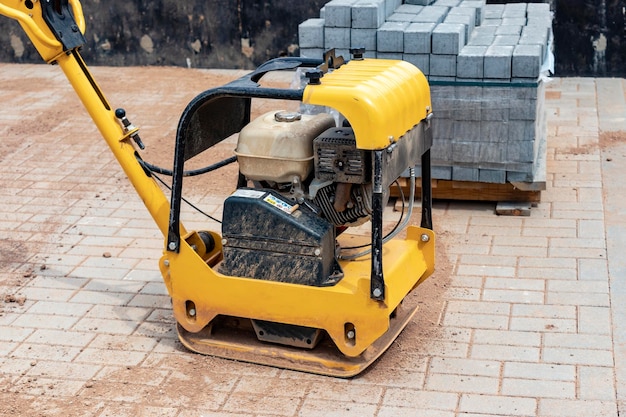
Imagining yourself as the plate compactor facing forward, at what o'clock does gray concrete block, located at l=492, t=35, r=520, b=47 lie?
The gray concrete block is roughly at 9 o'clock from the plate compactor.

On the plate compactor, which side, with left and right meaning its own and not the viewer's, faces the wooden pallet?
left

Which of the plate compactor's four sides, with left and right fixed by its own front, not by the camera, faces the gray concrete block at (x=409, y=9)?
left

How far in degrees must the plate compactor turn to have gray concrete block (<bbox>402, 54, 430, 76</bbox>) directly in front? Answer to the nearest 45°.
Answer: approximately 90° to its left

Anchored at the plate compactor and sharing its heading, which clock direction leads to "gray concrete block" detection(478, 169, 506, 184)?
The gray concrete block is roughly at 9 o'clock from the plate compactor.

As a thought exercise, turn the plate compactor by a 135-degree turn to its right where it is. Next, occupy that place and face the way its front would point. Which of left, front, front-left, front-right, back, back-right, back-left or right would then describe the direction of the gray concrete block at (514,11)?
back-right

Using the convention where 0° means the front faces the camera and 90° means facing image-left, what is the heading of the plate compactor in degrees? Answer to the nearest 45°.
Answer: approximately 315°

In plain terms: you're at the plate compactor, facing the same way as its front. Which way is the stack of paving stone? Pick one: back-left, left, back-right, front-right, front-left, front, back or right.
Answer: left

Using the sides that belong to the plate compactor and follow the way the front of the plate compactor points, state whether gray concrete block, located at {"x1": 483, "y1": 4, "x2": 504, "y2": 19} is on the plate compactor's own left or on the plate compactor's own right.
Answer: on the plate compactor's own left

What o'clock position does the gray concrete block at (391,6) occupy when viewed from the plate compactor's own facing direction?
The gray concrete block is roughly at 8 o'clock from the plate compactor.

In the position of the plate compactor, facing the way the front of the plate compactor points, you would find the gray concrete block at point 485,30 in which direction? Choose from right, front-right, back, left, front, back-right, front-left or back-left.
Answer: left

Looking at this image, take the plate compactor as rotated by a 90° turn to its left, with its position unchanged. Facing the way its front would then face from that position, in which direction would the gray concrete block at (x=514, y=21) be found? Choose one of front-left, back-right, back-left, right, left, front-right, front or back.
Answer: front

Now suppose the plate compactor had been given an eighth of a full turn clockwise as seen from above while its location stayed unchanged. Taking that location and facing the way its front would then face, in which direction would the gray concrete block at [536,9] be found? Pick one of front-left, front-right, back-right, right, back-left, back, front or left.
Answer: back-left

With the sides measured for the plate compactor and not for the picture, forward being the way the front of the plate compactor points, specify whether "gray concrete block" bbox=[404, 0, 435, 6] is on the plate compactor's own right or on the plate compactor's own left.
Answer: on the plate compactor's own left

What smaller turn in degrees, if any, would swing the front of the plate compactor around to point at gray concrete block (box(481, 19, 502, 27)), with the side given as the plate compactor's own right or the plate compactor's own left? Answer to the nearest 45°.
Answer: approximately 90° to the plate compactor's own left
